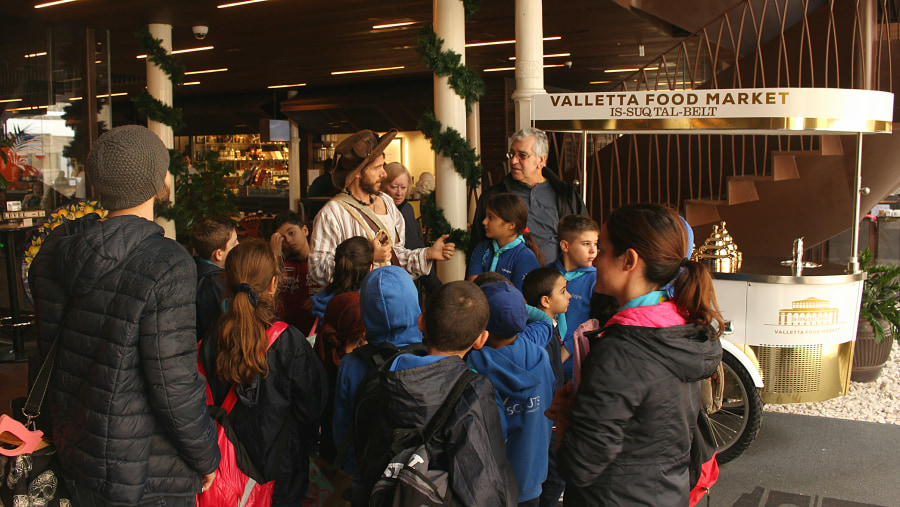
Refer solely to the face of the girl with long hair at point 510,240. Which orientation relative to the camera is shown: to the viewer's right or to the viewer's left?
to the viewer's left

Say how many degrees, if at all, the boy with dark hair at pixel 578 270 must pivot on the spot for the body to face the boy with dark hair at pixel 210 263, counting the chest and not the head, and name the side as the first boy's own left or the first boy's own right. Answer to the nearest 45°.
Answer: approximately 135° to the first boy's own right

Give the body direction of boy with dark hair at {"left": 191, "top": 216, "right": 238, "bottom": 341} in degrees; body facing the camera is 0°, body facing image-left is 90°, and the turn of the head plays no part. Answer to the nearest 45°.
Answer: approximately 225°

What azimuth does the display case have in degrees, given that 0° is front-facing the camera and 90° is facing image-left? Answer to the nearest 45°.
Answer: approximately 0°

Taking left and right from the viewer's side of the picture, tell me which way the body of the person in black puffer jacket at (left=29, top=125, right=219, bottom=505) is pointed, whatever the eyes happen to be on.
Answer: facing away from the viewer and to the right of the viewer

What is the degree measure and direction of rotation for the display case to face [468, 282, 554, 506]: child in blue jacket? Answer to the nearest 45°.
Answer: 0° — it already faces them

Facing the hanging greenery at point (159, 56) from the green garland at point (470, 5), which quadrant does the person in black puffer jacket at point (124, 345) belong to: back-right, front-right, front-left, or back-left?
back-left

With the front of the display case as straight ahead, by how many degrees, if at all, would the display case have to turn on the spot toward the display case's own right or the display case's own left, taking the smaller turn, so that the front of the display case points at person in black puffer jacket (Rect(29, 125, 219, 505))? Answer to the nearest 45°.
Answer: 0° — it already faces them
